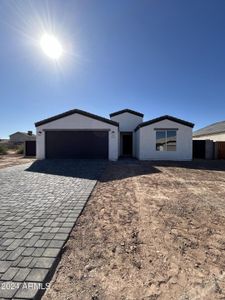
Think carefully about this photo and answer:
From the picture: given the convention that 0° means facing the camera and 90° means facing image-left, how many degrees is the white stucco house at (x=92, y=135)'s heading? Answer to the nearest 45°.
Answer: approximately 0°
